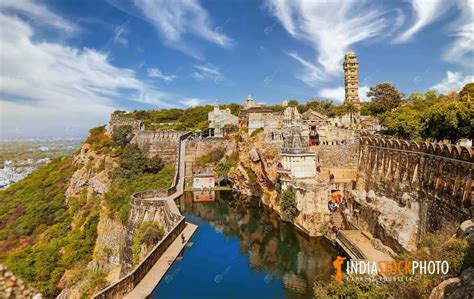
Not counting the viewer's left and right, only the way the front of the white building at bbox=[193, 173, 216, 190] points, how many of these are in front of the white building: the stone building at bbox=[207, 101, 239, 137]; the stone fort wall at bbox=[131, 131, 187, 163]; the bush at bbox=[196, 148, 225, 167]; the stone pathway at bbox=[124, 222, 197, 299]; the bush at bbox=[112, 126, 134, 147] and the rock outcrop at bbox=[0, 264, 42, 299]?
2

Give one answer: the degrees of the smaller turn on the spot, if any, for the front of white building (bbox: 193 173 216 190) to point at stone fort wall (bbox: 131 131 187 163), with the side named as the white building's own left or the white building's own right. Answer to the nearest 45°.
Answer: approximately 135° to the white building's own right

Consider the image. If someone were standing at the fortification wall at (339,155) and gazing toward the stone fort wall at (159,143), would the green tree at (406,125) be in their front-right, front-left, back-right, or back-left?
back-right

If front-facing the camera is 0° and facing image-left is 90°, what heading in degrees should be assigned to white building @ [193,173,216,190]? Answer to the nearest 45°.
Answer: approximately 0°

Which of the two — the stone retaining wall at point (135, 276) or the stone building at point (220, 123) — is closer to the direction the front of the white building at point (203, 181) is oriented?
the stone retaining wall

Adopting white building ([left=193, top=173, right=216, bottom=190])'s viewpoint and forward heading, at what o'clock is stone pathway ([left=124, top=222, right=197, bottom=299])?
The stone pathway is roughly at 12 o'clock from the white building.

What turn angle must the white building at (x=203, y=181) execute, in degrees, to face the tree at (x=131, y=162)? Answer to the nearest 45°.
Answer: approximately 90° to its right

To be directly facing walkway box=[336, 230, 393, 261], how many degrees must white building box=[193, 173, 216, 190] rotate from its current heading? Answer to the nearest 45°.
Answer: approximately 45° to its left

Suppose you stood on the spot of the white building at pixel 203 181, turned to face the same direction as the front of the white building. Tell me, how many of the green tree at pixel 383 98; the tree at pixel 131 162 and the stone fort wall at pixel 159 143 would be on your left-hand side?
1

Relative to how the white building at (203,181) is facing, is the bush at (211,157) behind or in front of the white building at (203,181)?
behind
